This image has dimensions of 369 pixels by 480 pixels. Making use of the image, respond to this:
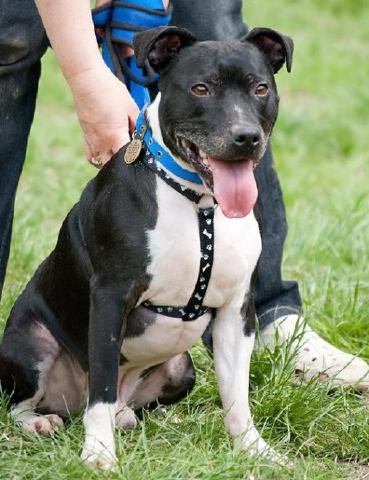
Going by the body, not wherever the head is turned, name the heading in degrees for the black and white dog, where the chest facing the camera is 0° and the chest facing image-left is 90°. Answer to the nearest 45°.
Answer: approximately 315°
